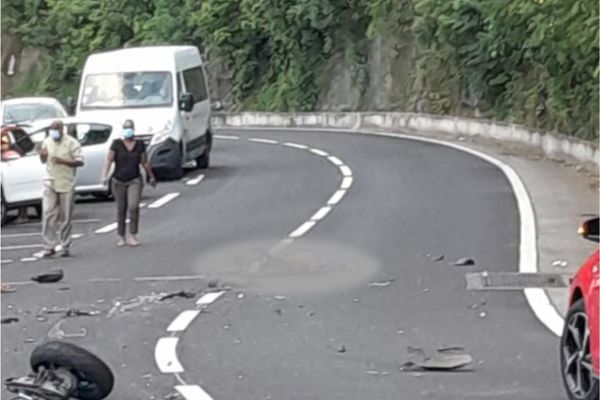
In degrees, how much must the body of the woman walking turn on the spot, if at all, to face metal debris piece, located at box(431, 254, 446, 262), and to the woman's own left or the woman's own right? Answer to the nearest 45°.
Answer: approximately 45° to the woman's own left

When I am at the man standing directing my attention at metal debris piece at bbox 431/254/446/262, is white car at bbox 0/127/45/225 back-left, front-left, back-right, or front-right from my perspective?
back-left

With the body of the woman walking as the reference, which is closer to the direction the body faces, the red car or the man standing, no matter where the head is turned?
the red car

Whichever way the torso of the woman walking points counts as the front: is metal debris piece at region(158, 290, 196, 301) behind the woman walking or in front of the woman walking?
in front

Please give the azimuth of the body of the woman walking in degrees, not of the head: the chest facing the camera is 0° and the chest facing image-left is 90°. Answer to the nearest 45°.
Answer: approximately 0°

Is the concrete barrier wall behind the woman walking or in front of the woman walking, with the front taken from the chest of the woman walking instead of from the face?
behind

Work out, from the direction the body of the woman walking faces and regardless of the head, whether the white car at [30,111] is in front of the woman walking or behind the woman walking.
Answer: behind

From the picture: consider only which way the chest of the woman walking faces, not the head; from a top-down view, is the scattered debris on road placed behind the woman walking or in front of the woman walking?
in front

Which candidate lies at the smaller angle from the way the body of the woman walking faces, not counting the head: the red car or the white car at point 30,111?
the red car

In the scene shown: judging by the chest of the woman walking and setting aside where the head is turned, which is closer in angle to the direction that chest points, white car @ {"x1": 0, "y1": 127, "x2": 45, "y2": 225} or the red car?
the red car

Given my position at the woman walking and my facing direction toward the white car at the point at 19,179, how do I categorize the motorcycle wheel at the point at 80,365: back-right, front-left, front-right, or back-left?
back-left

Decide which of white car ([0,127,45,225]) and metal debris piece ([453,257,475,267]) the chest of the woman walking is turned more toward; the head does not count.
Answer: the metal debris piece

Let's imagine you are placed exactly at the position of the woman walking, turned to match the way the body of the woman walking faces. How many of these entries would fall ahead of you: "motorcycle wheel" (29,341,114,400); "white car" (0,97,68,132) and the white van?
1

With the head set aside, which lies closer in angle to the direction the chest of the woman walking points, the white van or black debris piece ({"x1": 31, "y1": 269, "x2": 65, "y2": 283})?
the black debris piece

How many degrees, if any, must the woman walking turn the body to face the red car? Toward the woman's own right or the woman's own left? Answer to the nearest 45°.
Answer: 0° — they already face it

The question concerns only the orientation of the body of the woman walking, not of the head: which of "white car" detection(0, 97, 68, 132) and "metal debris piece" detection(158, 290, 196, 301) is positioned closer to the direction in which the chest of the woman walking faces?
the metal debris piece
